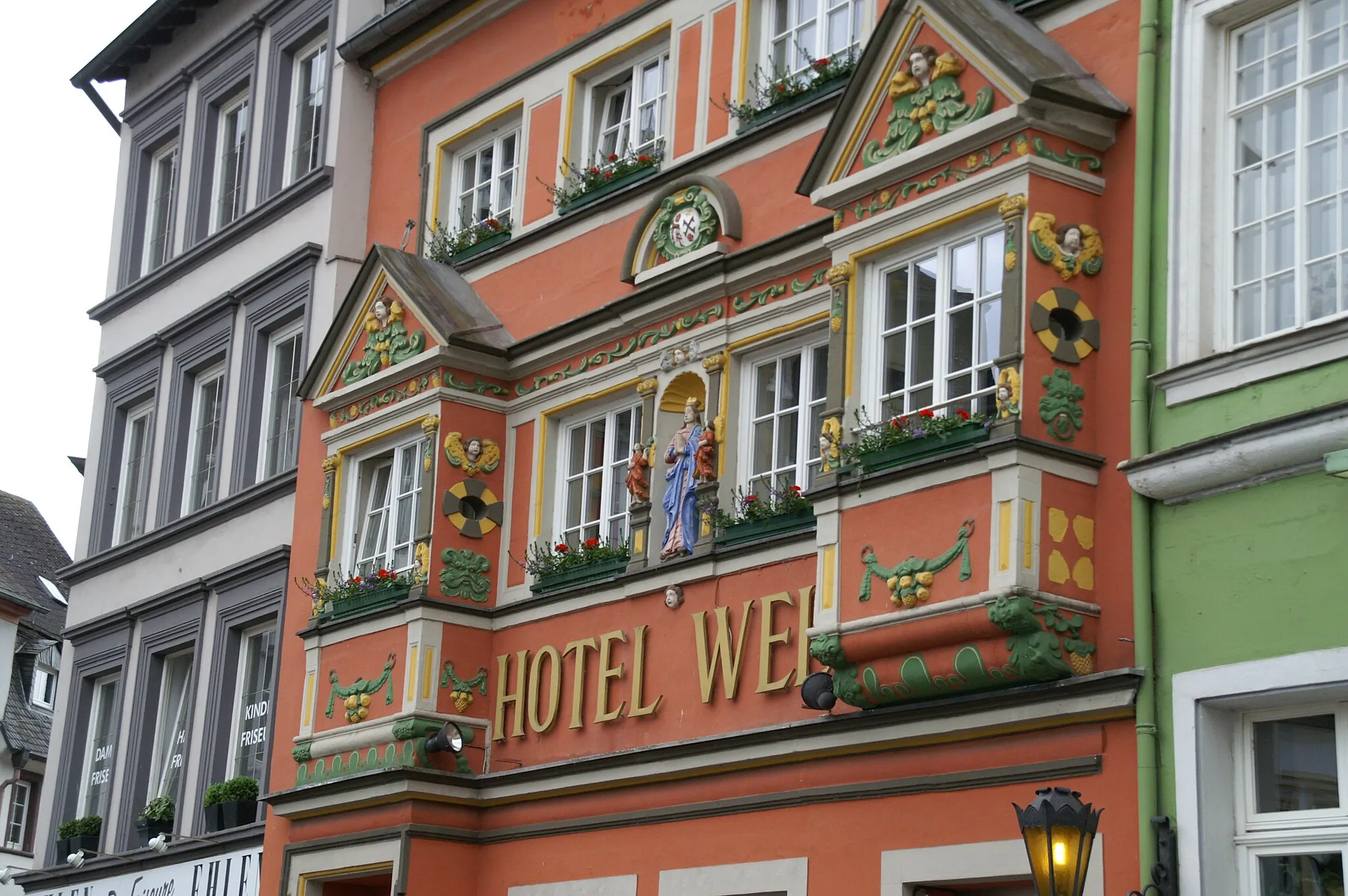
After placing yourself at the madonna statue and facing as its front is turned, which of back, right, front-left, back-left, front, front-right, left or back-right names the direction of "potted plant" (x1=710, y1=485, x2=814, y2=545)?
left

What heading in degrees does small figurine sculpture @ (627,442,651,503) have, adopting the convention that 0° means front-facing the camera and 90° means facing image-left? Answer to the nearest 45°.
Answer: approximately 45°

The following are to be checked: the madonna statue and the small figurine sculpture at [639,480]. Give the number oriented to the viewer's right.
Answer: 0

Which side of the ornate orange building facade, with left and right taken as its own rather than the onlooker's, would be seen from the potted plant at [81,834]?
right

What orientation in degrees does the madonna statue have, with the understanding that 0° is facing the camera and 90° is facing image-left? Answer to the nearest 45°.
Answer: approximately 45°

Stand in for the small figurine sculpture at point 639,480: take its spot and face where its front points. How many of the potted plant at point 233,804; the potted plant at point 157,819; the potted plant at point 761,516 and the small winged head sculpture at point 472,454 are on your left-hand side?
1

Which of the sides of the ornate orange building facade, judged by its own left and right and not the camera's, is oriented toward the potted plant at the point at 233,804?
right

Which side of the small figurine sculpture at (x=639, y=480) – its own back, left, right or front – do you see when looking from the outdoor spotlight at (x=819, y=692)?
left

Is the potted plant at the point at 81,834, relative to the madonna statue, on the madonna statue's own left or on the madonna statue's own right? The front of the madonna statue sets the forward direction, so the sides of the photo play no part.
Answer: on the madonna statue's own right

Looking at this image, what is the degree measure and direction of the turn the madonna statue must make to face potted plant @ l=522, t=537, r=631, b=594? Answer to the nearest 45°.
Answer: approximately 90° to its right

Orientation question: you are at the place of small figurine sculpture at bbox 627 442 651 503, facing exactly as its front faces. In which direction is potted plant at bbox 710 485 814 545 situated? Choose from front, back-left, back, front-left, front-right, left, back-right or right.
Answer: left

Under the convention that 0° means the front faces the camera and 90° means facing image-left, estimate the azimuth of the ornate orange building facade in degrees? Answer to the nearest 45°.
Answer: approximately 45°
